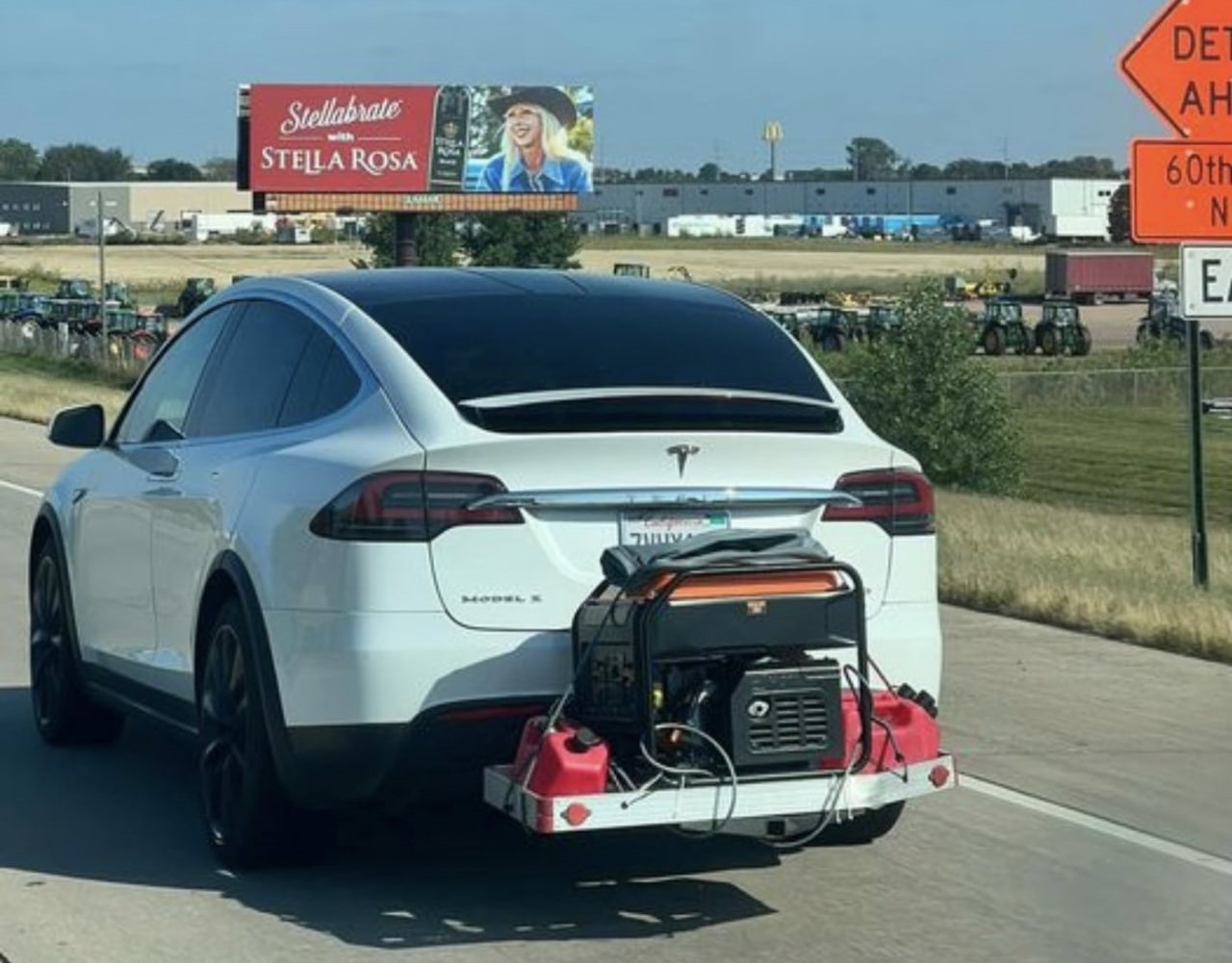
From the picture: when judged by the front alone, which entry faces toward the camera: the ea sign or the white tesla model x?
the ea sign

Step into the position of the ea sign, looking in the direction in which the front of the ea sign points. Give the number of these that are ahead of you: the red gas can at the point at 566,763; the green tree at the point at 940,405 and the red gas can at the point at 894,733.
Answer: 2

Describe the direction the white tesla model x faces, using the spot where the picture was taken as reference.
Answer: facing away from the viewer and to the left of the viewer

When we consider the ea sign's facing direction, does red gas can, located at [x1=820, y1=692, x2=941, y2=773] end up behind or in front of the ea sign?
in front

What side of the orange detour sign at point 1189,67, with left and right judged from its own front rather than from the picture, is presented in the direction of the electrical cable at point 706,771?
front

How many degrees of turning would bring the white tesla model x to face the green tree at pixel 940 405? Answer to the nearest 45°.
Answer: approximately 45° to its right

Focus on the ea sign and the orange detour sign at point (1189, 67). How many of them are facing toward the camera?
2

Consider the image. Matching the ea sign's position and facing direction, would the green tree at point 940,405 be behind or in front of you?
behind

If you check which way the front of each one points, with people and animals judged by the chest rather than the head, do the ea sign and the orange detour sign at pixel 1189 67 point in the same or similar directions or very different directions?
same or similar directions

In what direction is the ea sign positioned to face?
toward the camera

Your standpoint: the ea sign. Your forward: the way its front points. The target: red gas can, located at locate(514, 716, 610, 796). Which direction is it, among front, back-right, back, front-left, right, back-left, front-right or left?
front

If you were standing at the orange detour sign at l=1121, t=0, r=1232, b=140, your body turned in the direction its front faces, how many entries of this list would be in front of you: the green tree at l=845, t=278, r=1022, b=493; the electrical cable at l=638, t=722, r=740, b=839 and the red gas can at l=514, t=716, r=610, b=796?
2

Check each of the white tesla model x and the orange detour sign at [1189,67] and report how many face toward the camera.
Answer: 1

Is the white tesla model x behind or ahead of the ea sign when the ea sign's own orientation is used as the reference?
ahead

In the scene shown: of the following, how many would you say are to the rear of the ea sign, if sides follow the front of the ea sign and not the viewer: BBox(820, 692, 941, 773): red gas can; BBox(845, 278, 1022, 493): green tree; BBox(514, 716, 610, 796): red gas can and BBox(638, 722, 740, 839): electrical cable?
1

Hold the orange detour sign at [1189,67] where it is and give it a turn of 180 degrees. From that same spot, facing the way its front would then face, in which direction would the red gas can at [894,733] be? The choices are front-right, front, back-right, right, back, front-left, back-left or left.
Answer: back

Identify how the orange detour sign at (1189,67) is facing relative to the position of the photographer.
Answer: facing the viewer

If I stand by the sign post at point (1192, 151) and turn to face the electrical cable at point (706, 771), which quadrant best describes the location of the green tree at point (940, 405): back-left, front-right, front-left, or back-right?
back-right

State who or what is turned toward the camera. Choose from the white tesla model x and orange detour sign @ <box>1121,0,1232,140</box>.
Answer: the orange detour sign

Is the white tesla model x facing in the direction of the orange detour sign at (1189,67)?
no
